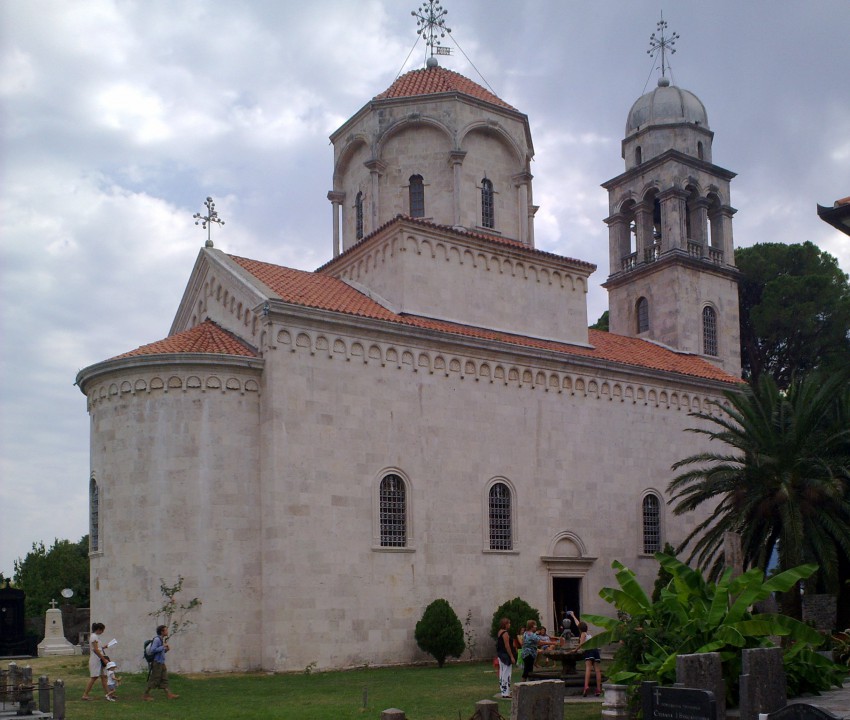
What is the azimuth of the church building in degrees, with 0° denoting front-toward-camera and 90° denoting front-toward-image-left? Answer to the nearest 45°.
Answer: approximately 225°

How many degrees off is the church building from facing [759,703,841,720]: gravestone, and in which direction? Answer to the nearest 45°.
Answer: approximately 135° to its right

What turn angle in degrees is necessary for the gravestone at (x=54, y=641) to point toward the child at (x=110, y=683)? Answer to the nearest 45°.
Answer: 0° — it already faces them

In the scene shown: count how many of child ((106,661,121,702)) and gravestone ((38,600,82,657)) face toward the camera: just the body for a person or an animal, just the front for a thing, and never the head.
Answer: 1

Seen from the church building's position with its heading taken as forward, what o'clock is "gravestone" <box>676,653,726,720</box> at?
The gravestone is roughly at 4 o'clock from the church building.
